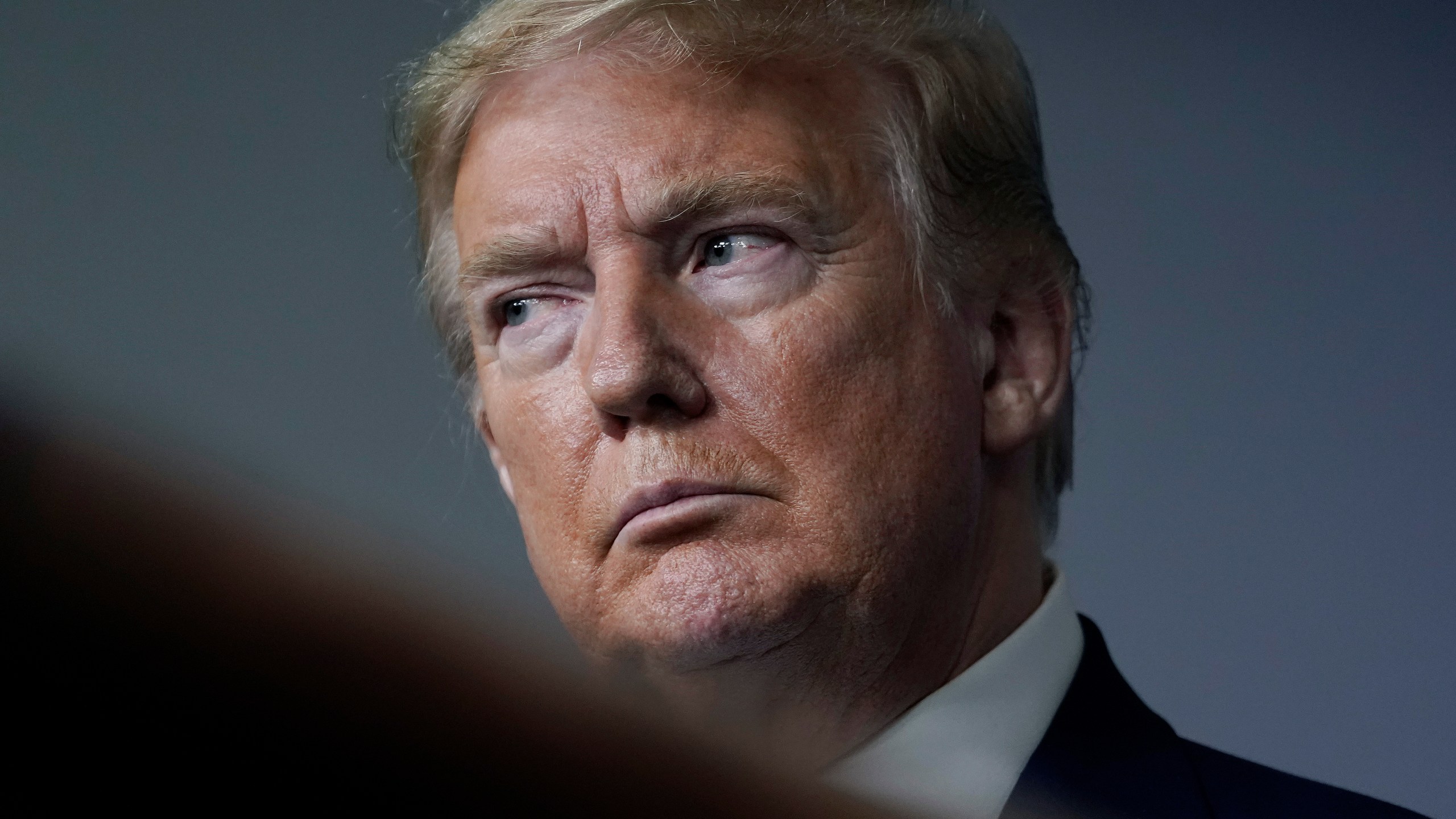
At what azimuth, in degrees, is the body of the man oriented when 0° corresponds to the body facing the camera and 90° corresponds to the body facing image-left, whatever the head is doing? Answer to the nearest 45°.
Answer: approximately 45°

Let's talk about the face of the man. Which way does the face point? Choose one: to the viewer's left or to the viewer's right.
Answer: to the viewer's left
